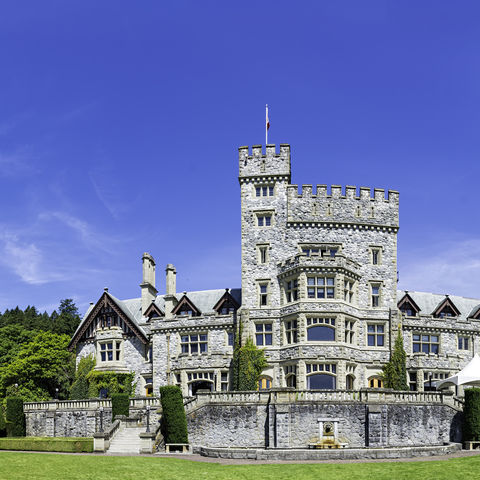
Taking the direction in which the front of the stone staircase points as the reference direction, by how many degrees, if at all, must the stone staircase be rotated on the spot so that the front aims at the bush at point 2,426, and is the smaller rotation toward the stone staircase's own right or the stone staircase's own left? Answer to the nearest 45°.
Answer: approximately 135° to the stone staircase's own right

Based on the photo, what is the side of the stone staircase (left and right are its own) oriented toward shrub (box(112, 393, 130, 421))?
back

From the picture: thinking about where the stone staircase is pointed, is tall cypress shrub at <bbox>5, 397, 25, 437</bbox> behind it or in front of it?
behind

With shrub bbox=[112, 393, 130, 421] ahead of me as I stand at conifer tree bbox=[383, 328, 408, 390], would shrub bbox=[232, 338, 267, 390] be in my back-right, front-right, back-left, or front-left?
front-right

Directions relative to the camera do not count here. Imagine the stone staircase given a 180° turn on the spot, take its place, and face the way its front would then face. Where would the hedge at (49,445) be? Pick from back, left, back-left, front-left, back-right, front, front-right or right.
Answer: left

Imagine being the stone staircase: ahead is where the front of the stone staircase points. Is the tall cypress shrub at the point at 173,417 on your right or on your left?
on your left

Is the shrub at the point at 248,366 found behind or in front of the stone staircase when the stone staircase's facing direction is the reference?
behind

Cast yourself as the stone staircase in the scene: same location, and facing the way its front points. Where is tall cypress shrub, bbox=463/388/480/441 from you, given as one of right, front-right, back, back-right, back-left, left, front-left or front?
left

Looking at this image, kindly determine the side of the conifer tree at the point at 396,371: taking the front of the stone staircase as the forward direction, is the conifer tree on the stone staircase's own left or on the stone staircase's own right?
on the stone staircase's own left

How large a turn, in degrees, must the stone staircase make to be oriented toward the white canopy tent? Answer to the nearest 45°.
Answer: approximately 90° to its left

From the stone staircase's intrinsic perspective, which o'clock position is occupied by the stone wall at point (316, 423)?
The stone wall is roughly at 9 o'clock from the stone staircase.

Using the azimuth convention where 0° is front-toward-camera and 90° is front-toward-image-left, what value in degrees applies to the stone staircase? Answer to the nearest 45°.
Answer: approximately 0°
